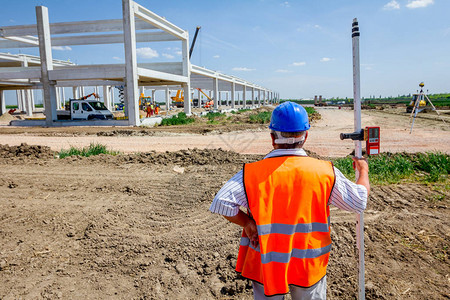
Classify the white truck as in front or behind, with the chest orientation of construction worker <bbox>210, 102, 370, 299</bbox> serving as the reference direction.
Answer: in front

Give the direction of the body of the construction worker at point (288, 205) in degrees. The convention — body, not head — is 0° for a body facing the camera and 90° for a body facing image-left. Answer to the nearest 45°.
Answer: approximately 180°

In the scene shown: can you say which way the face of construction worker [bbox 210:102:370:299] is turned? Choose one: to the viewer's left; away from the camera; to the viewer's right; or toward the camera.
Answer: away from the camera

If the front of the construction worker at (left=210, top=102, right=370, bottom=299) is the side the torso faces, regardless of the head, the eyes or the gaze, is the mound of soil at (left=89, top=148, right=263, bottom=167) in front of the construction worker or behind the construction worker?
in front

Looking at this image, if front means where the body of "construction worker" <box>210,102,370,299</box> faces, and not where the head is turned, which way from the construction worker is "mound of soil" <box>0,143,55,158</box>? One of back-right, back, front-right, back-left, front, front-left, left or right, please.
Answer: front-left

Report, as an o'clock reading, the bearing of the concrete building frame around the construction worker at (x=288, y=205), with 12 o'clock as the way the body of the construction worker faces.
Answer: The concrete building frame is roughly at 11 o'clock from the construction worker.
